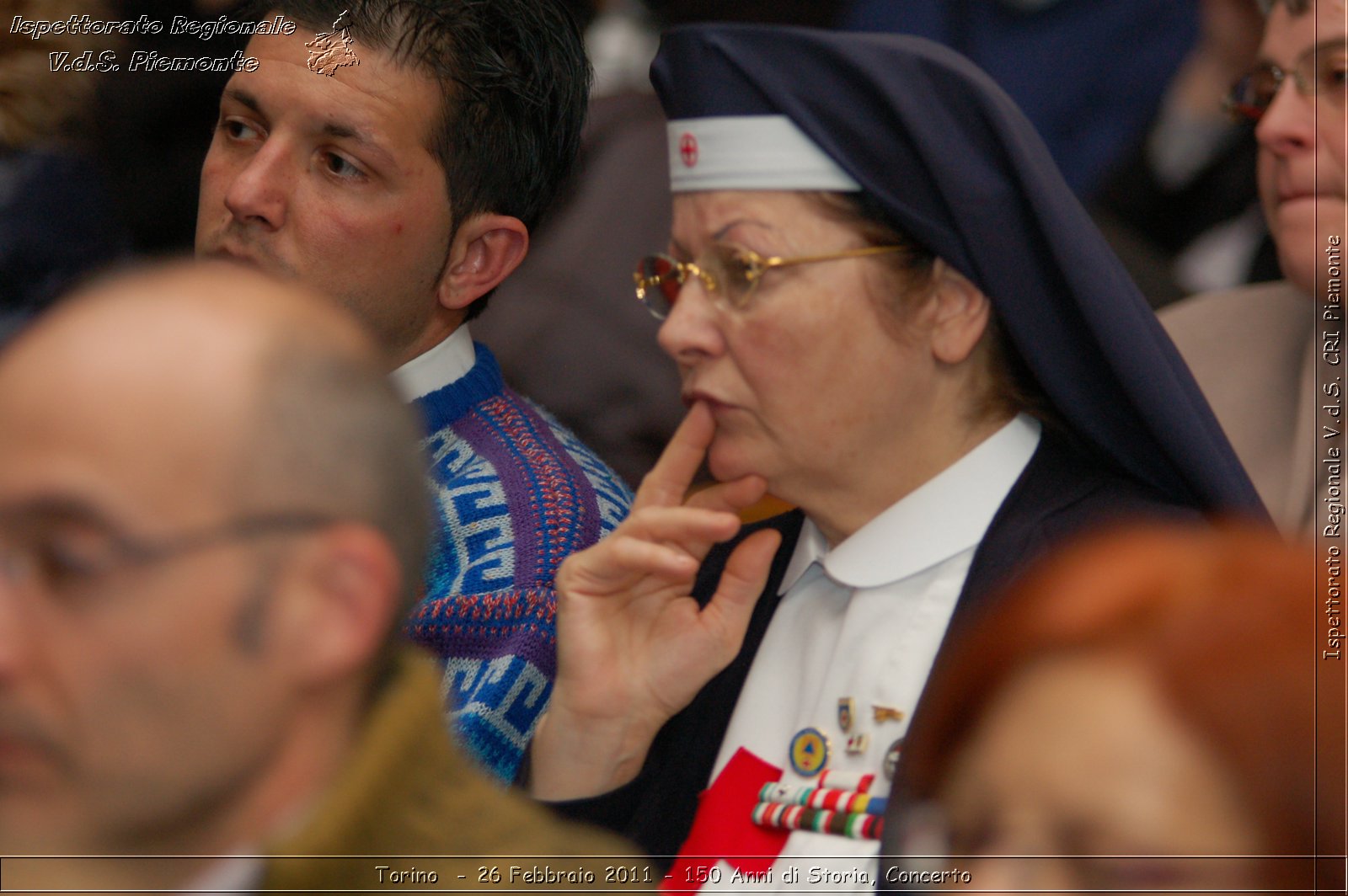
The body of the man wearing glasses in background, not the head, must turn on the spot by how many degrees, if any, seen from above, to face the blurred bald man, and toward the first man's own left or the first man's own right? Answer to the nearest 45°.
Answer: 0° — they already face them

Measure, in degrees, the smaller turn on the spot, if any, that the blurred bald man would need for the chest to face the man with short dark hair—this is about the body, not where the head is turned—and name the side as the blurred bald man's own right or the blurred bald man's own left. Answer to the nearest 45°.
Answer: approximately 135° to the blurred bald man's own right

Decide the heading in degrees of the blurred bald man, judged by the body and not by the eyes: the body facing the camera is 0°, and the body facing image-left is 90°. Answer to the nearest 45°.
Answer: approximately 45°

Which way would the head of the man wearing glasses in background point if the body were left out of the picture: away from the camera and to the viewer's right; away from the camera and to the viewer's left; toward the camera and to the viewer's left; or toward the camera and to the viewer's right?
toward the camera and to the viewer's left

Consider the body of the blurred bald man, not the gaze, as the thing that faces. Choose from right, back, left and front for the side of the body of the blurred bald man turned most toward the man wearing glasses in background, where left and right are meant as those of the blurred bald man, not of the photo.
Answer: back

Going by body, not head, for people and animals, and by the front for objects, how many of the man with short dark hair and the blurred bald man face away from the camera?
0

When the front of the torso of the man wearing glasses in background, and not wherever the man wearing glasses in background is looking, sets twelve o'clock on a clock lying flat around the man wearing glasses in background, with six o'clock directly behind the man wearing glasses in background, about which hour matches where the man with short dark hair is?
The man with short dark hair is roughly at 1 o'clock from the man wearing glasses in background.

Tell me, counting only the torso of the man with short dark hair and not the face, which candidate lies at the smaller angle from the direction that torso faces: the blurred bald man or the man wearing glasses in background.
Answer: the blurred bald man

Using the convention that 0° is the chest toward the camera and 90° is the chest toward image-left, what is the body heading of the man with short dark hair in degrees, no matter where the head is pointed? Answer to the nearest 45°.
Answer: approximately 45°

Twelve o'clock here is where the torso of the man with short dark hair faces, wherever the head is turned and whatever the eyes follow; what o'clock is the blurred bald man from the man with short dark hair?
The blurred bald man is roughly at 11 o'clock from the man with short dark hair.

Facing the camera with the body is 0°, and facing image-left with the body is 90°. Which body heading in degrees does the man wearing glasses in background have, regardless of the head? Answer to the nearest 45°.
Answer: approximately 45°
